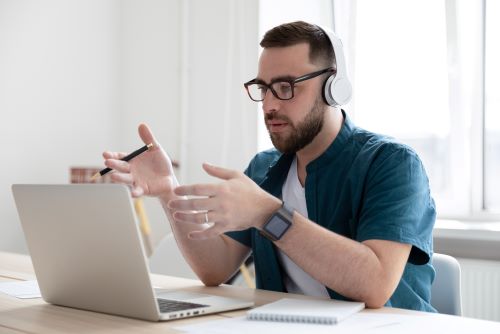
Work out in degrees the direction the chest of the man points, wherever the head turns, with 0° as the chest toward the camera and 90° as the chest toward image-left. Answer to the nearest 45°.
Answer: approximately 45°

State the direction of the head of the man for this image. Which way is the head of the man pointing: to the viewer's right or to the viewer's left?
to the viewer's left

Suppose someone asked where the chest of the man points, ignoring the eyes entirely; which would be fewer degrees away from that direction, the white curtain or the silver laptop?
the silver laptop

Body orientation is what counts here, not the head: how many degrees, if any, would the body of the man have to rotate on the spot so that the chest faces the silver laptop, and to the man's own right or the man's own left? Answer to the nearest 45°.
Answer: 0° — they already face it

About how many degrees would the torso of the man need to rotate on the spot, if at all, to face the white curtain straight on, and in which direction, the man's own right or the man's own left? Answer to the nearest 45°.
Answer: approximately 135° to the man's own right

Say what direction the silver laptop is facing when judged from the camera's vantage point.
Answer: facing away from the viewer and to the right of the viewer

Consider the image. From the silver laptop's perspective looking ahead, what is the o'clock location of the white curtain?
The white curtain is roughly at 11 o'clock from the silver laptop.

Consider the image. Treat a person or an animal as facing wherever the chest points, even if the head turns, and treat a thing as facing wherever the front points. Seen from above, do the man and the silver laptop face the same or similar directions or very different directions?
very different directions
